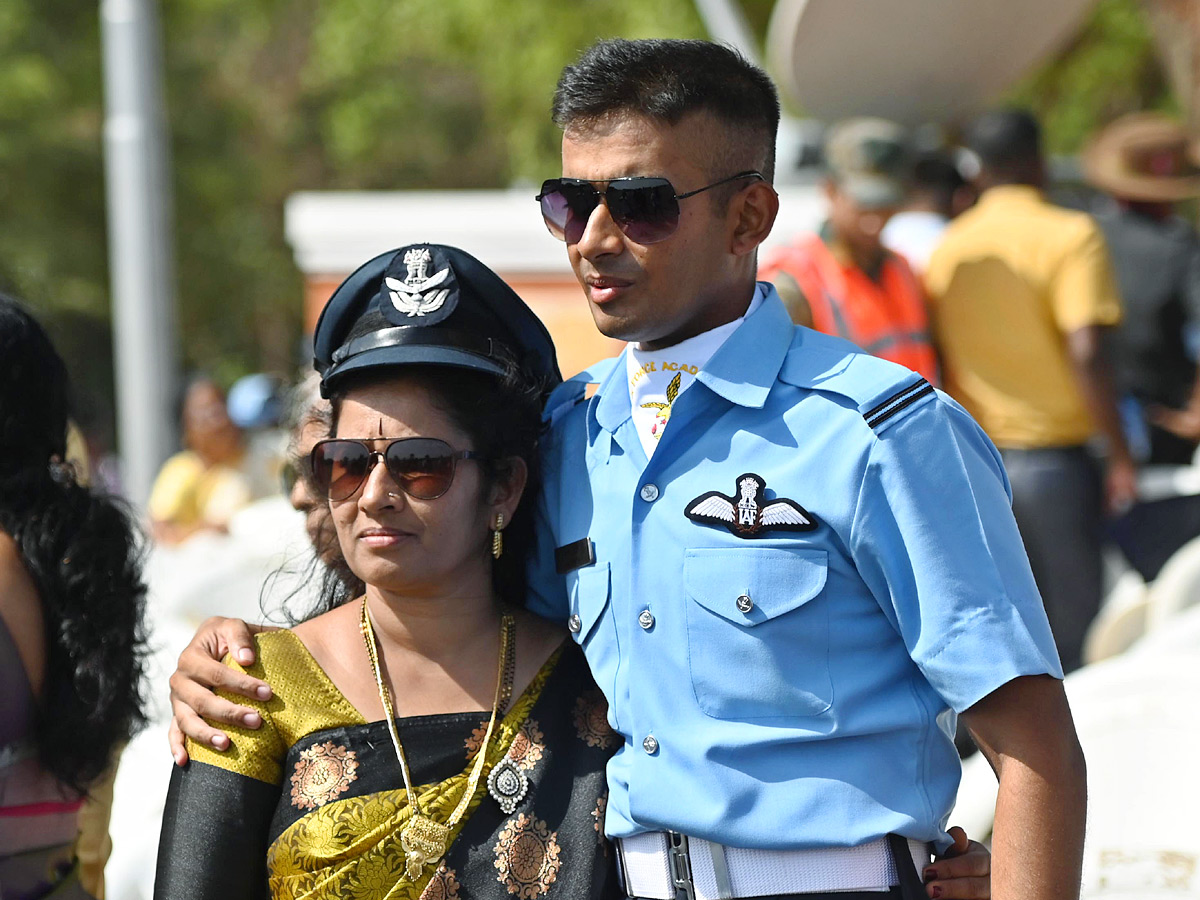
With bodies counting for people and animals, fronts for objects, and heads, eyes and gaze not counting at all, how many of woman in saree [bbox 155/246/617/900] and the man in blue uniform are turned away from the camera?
0

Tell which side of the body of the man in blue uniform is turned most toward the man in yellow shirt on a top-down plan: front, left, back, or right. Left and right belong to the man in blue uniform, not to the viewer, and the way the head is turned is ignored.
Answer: back

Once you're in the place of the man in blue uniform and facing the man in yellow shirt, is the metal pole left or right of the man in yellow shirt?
left

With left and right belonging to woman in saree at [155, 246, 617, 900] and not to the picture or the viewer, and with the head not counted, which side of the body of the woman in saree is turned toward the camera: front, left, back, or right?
front

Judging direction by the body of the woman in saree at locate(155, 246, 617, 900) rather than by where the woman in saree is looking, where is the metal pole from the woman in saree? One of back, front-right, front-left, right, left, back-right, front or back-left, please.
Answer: back

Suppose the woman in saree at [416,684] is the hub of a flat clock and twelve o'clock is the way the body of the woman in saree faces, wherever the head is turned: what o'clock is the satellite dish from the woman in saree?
The satellite dish is roughly at 7 o'clock from the woman in saree.

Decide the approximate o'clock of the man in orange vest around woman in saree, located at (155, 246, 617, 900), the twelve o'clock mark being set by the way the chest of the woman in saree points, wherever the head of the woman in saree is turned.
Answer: The man in orange vest is roughly at 7 o'clock from the woman in saree.

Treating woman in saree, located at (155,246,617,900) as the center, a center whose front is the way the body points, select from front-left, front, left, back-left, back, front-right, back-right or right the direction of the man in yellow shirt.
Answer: back-left

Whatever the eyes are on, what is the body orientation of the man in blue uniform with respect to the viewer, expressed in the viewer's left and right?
facing the viewer and to the left of the viewer

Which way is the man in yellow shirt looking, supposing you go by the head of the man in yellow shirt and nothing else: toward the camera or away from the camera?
away from the camera

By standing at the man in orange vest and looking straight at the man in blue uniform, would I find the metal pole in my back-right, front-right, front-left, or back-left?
back-right

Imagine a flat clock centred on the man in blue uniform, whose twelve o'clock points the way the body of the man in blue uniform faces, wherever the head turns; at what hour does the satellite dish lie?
The satellite dish is roughly at 5 o'clock from the man in blue uniform.
